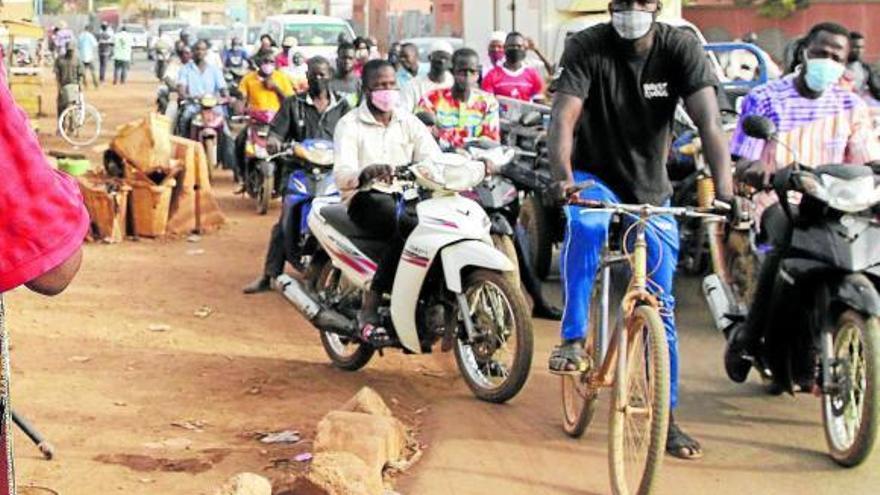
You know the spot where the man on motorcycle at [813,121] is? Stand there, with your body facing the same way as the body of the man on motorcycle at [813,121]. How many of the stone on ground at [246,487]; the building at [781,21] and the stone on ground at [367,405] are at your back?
1

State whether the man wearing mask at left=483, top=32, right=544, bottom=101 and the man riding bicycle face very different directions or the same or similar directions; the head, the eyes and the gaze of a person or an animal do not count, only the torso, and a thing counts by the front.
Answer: same or similar directions

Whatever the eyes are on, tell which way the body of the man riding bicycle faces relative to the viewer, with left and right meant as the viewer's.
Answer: facing the viewer

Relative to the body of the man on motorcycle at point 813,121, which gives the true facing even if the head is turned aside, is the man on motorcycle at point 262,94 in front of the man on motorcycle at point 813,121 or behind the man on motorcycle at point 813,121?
behind

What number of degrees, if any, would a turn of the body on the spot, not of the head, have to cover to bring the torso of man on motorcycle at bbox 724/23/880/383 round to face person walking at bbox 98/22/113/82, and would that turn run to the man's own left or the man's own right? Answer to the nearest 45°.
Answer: approximately 135° to the man's own right

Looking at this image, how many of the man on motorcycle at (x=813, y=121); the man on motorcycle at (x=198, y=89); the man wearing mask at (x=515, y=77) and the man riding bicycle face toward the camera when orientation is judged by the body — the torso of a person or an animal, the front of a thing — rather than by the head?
4

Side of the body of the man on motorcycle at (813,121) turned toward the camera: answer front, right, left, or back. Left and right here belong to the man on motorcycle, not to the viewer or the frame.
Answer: front

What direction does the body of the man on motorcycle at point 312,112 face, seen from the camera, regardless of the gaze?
toward the camera

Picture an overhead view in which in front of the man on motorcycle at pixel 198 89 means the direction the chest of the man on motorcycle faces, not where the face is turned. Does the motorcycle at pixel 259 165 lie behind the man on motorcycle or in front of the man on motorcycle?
in front

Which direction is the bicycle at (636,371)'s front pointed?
toward the camera

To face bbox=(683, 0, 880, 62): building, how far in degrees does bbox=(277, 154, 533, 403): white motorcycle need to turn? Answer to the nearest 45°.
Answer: approximately 135° to its left

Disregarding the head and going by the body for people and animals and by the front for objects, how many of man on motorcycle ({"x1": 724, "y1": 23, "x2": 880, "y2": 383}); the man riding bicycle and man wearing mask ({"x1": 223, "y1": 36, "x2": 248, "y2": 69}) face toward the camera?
3

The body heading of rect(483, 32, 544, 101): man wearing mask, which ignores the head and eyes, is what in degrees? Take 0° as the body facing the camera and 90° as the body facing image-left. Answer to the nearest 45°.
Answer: approximately 0°

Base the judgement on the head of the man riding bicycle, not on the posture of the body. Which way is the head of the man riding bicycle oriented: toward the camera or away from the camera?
toward the camera

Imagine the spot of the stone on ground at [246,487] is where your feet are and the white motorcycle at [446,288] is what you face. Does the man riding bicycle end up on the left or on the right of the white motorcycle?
right
